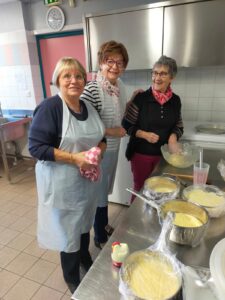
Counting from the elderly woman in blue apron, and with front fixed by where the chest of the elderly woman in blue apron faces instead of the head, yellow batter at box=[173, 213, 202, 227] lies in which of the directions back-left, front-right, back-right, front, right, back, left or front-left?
front

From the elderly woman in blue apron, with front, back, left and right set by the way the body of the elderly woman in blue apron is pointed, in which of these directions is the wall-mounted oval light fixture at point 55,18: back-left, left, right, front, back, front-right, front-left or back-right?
back-left

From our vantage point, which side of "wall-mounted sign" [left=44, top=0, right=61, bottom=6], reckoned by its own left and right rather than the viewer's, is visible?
front

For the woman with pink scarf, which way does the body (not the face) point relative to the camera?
toward the camera

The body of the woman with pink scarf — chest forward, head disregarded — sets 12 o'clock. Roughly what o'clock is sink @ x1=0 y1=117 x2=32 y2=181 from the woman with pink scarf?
The sink is roughly at 4 o'clock from the woman with pink scarf.

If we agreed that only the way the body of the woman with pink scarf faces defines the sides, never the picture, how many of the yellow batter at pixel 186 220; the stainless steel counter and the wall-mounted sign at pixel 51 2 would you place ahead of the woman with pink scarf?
2

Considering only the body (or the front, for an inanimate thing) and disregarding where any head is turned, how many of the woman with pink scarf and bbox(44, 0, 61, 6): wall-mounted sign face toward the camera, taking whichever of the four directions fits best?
2

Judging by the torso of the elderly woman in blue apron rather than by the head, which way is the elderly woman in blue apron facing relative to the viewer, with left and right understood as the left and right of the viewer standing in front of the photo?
facing the viewer and to the right of the viewer

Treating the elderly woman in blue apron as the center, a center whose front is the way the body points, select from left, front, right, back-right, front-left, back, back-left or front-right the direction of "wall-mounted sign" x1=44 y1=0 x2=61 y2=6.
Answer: back-left

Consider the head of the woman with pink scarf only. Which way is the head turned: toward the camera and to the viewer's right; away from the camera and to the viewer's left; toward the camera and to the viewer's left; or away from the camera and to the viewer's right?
toward the camera and to the viewer's left

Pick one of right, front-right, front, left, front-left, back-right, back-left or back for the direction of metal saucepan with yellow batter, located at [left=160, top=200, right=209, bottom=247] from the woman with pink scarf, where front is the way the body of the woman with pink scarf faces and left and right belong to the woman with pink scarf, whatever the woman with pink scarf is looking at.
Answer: front

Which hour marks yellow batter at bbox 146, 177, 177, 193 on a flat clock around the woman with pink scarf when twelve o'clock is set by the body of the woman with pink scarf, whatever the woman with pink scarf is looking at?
The yellow batter is roughly at 12 o'clock from the woman with pink scarf.
